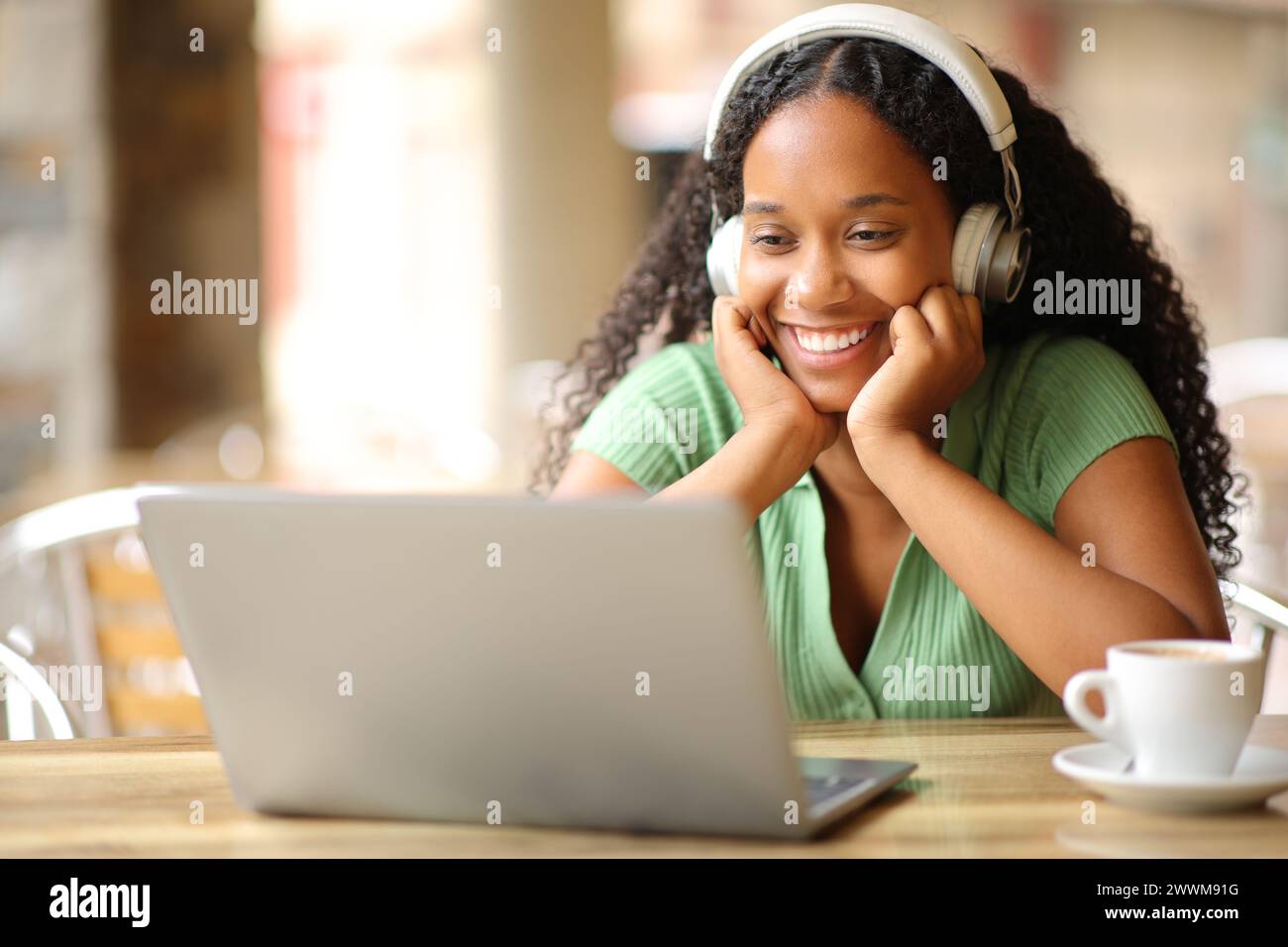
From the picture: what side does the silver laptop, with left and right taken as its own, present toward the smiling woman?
front

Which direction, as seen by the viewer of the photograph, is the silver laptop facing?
facing away from the viewer and to the right of the viewer
